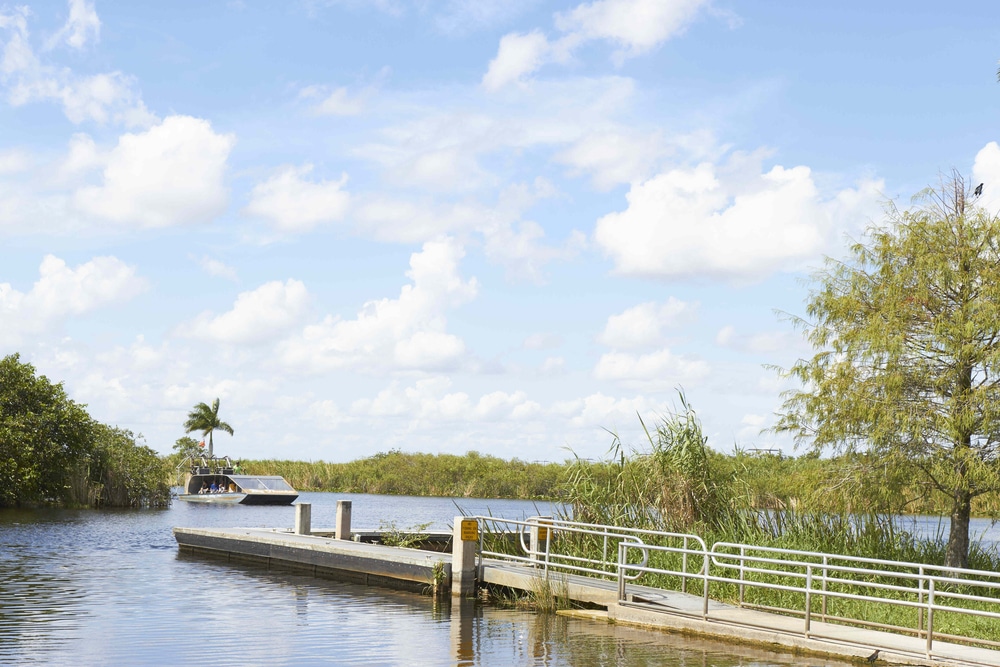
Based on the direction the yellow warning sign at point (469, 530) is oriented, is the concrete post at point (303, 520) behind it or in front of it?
behind

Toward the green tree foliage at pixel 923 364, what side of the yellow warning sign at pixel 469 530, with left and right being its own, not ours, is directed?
left

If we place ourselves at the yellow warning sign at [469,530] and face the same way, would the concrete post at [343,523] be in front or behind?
behind

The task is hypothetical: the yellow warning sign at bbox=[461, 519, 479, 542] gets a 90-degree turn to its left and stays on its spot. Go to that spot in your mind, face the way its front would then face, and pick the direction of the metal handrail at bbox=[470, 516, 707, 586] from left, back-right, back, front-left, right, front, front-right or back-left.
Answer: front

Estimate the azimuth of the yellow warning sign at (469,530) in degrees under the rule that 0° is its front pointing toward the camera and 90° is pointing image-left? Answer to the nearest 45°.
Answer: approximately 0°

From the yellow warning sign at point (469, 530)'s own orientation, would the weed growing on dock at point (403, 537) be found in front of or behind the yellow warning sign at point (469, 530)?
behind
